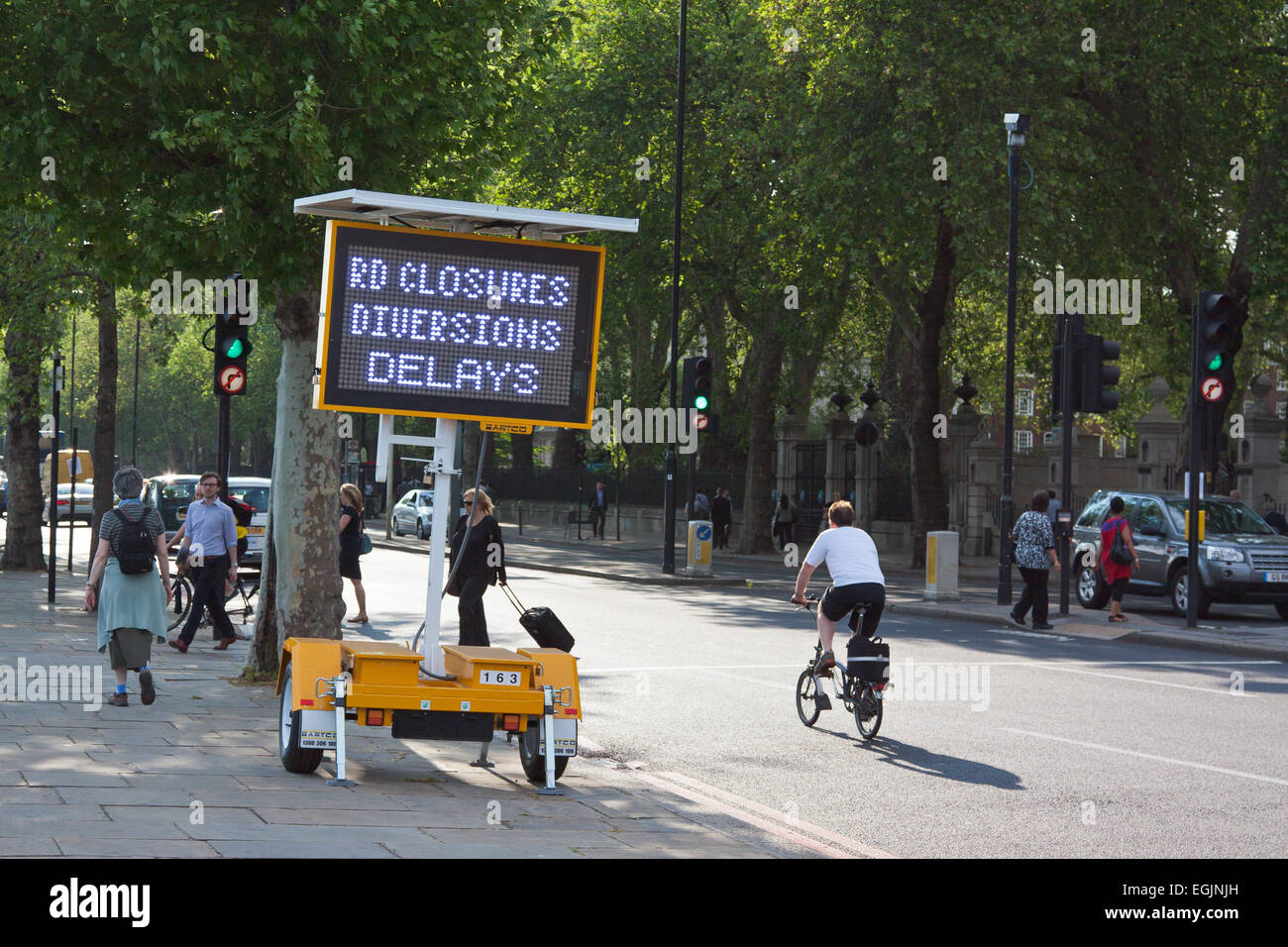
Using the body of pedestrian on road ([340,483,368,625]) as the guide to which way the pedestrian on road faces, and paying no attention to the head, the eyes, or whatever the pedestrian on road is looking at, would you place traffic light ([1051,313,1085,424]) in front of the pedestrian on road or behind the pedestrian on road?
behind

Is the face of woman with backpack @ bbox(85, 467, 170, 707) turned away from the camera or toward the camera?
away from the camera

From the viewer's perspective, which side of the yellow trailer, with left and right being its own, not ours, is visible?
back

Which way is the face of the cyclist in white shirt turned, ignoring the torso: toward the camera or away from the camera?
away from the camera

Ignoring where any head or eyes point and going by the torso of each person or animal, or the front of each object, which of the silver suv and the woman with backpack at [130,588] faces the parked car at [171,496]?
the woman with backpack

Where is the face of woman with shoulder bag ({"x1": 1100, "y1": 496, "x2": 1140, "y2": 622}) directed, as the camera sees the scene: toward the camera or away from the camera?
away from the camera

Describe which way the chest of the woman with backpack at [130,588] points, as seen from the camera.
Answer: away from the camera

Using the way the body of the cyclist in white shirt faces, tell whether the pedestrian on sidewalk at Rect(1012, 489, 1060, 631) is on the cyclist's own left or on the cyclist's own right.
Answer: on the cyclist's own right
